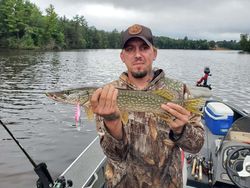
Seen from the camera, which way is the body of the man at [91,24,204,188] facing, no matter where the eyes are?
toward the camera

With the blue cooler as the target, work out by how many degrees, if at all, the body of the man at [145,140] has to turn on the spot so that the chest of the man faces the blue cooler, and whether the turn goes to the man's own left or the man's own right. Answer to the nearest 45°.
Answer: approximately 135° to the man's own left
